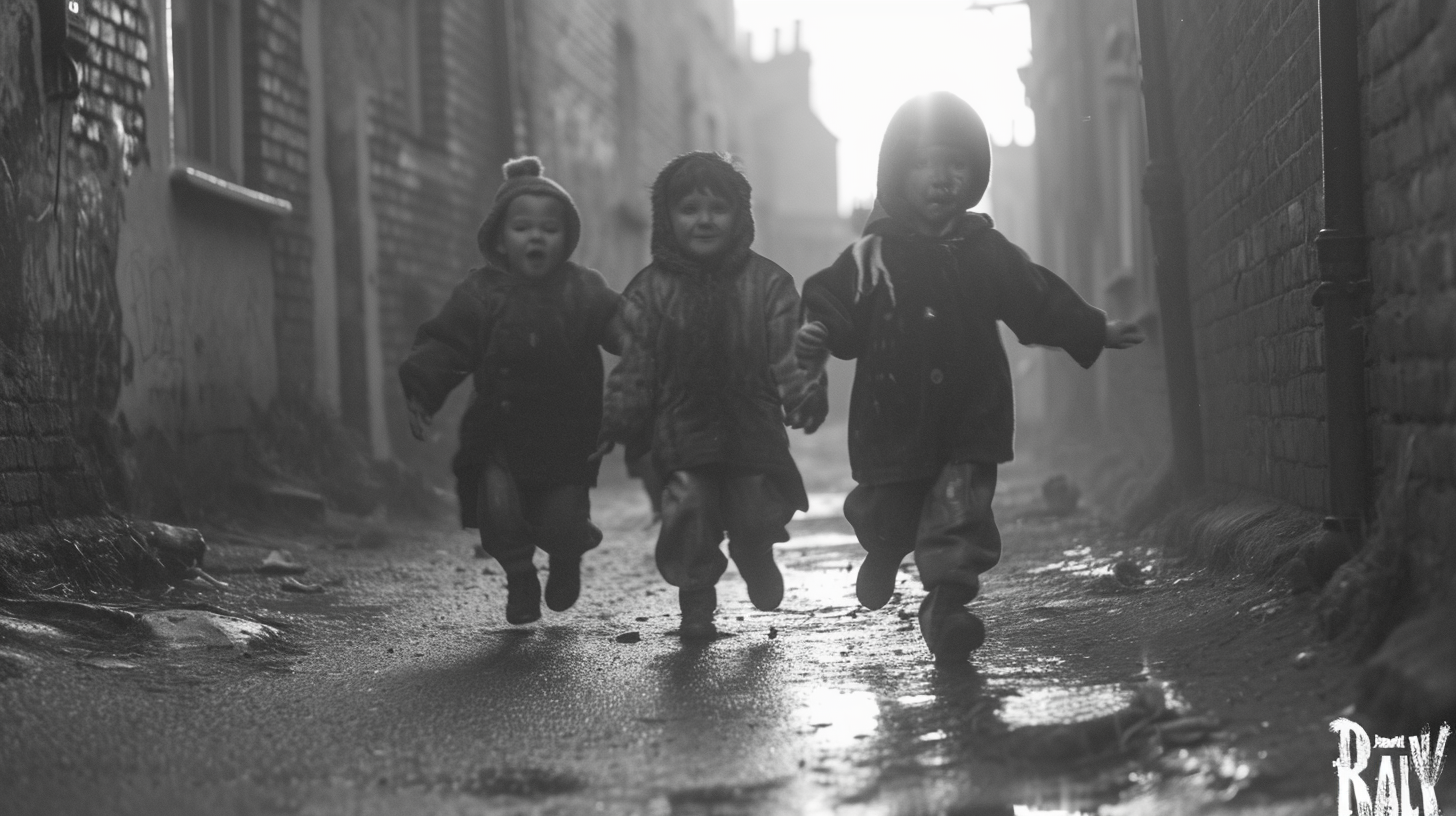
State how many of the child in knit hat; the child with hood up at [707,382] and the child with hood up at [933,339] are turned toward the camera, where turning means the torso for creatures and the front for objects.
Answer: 3

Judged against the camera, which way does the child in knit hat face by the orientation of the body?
toward the camera

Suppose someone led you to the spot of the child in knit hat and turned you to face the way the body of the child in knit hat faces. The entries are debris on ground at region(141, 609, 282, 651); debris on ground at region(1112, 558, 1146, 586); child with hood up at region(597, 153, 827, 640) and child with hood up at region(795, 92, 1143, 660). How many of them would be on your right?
1

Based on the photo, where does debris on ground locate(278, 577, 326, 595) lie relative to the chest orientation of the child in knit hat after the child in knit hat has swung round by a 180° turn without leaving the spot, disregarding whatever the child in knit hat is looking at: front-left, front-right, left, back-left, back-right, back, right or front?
front-left

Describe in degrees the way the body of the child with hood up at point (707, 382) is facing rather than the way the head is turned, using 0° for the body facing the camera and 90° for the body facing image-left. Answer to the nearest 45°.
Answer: approximately 0°

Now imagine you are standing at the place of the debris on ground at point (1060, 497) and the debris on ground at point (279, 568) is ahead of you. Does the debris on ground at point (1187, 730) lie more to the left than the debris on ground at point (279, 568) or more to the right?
left

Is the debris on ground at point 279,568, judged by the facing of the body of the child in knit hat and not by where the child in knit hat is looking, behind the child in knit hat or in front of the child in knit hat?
behind

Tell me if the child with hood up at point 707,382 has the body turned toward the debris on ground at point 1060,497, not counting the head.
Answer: no

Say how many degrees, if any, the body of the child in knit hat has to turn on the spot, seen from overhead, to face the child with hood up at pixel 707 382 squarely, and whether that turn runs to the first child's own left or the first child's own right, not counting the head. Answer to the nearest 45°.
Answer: approximately 45° to the first child's own left

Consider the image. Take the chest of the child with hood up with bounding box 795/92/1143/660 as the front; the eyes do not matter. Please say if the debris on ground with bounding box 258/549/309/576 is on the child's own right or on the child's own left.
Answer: on the child's own right

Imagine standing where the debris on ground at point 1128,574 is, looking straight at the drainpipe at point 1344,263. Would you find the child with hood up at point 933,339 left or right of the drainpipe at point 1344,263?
right

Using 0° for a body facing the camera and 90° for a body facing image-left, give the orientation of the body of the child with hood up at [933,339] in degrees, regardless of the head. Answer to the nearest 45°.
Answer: approximately 0°

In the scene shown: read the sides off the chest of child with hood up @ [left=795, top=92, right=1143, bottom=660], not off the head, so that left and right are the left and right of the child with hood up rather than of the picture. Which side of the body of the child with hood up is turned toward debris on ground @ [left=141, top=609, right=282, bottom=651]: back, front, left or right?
right

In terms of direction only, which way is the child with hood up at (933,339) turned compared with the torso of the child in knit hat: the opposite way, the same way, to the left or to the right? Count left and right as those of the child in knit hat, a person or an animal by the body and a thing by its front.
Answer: the same way

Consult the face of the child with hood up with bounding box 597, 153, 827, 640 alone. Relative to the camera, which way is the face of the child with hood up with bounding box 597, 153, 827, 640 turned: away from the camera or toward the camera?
toward the camera

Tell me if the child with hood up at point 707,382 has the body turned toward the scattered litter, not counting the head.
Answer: no

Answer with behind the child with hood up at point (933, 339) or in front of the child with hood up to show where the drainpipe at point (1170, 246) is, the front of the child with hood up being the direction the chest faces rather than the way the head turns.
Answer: behind

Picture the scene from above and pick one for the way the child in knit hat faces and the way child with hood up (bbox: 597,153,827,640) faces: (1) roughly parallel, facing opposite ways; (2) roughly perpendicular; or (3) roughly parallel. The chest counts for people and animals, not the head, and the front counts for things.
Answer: roughly parallel
